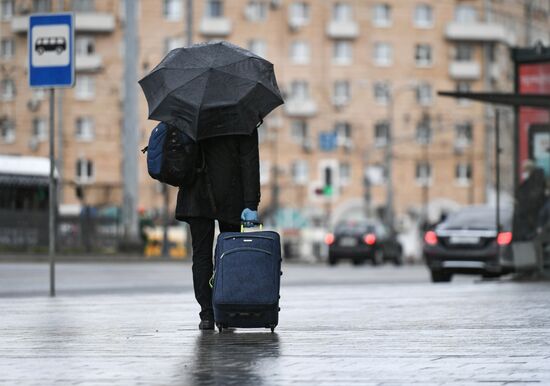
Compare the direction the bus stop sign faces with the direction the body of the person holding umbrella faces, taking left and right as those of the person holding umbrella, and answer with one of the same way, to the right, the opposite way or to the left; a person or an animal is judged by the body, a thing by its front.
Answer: the opposite way

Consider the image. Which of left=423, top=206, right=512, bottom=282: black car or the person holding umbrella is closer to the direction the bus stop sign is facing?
the person holding umbrella

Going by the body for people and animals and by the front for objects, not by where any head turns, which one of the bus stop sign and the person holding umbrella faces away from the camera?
the person holding umbrella

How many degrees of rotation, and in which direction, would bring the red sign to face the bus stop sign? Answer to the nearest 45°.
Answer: approximately 45° to its right

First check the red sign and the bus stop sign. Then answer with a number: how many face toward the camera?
2

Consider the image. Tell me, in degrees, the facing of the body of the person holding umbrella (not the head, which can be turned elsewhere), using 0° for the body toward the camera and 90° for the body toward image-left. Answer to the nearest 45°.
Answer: approximately 180°

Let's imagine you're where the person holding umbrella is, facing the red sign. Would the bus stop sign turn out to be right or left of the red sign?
left

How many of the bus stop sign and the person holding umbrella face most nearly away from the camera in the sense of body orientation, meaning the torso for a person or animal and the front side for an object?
1

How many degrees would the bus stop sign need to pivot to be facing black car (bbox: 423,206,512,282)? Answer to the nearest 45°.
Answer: approximately 135° to its left

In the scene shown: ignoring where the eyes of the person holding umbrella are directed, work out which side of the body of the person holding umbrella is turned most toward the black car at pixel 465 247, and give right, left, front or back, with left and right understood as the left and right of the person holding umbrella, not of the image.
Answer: front

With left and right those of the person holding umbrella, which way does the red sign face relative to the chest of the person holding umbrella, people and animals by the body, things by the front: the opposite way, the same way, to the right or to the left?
the opposite way

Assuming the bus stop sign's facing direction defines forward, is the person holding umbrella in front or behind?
in front

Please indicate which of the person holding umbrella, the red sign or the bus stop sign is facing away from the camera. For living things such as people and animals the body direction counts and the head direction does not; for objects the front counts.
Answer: the person holding umbrella

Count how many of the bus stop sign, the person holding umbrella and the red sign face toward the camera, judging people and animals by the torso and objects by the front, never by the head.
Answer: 2
